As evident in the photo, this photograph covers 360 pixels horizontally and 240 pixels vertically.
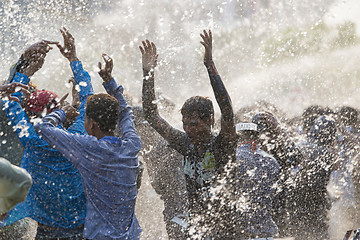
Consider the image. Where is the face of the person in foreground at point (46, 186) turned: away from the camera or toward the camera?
away from the camera

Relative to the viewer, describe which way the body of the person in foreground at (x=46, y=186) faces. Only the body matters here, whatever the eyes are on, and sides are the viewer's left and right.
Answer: facing away from the viewer

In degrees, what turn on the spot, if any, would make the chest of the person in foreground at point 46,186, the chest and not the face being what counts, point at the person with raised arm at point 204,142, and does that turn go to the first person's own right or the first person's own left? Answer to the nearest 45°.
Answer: approximately 90° to the first person's own right
